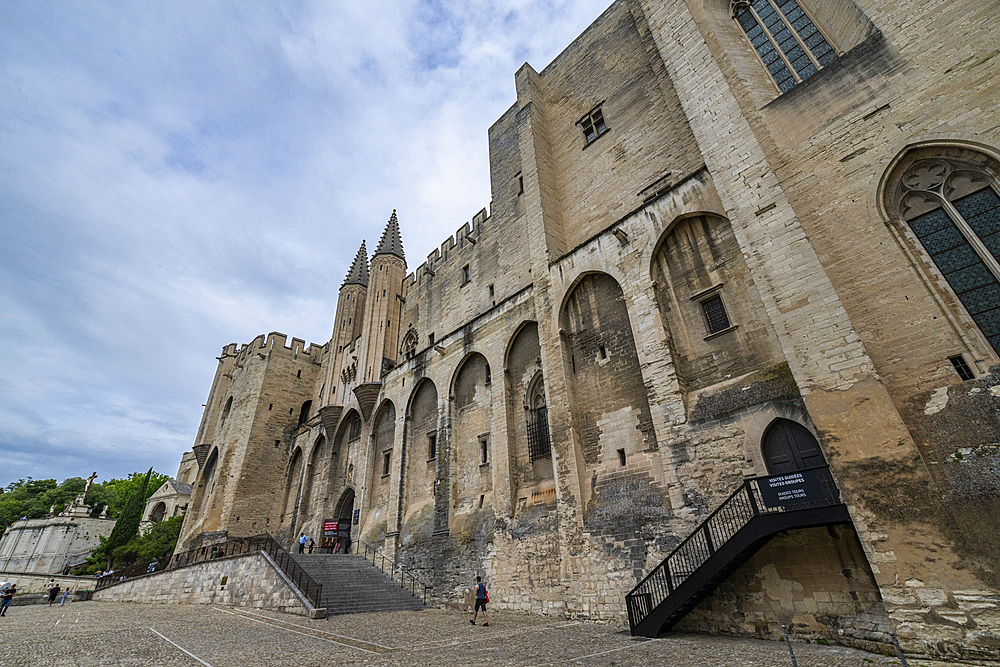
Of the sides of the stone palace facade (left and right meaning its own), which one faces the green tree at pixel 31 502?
right

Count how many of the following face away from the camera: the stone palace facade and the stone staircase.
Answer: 0

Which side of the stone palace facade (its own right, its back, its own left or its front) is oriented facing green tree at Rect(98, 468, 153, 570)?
right

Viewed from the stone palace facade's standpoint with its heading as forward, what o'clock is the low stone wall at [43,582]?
The low stone wall is roughly at 2 o'clock from the stone palace facade.
